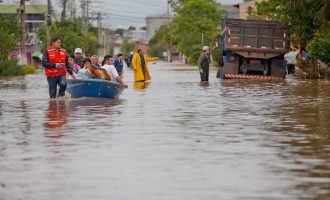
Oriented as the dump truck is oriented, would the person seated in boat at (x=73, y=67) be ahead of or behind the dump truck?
behind

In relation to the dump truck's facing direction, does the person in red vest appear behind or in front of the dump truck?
behind

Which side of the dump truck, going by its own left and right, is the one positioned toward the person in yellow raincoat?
left

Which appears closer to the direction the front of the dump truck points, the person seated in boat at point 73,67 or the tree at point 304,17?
the tree

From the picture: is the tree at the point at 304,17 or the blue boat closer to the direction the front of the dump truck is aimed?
the tree

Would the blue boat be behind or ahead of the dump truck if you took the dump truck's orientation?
behind

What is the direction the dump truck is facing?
away from the camera

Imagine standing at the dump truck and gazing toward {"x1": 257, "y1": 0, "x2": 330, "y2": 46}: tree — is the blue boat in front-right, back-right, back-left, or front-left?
back-right
